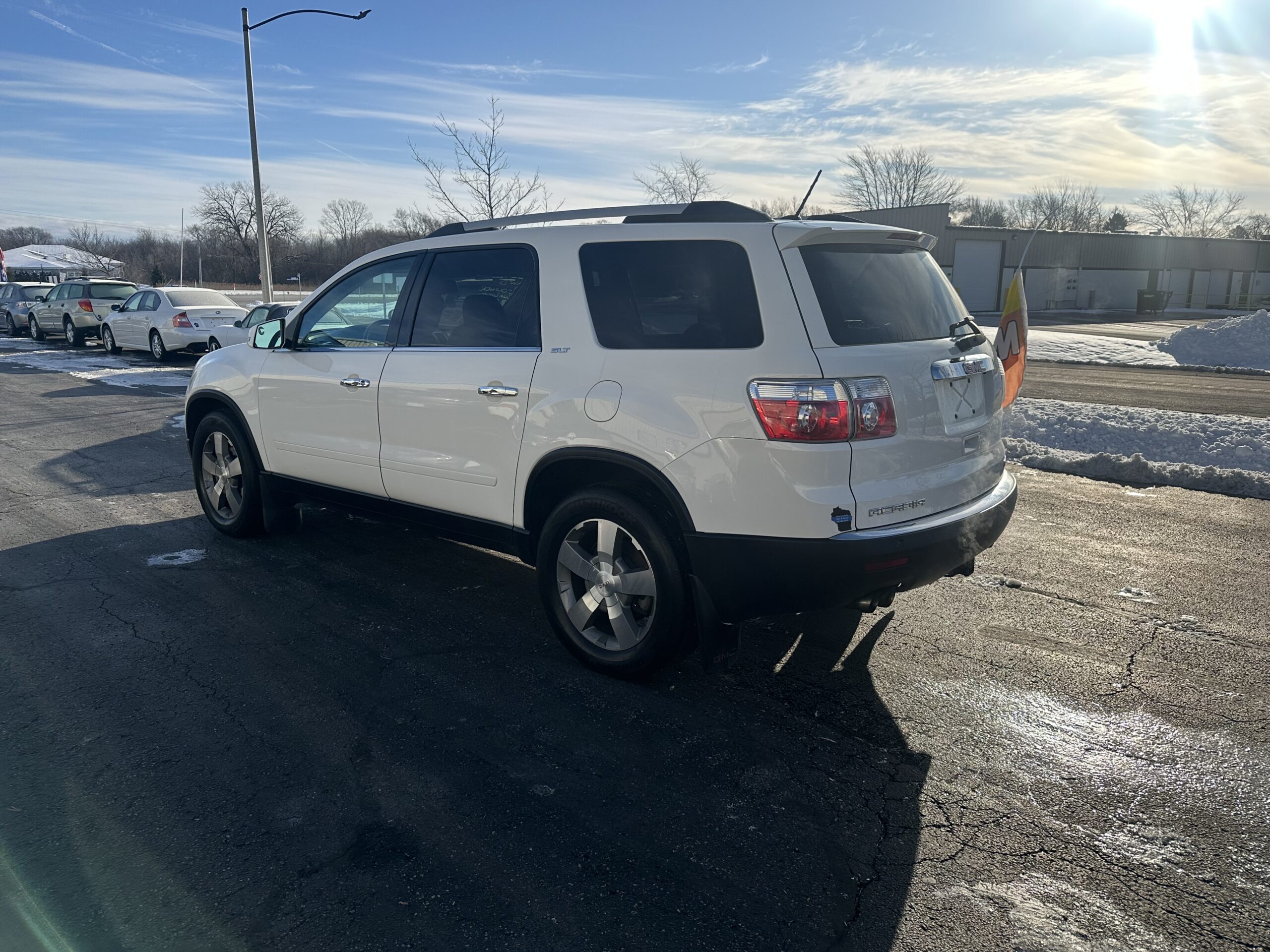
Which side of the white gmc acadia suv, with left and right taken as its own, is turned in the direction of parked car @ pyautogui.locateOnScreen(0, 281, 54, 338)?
front

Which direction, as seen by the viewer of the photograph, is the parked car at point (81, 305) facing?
facing away from the viewer and to the left of the viewer

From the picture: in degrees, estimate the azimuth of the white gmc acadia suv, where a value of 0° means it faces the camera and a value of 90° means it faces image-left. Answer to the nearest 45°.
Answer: approximately 135°

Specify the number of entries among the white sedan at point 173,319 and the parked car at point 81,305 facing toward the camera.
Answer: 0

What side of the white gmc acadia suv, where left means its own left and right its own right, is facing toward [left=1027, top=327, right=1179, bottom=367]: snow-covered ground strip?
right

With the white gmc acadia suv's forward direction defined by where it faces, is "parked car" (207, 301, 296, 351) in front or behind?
in front

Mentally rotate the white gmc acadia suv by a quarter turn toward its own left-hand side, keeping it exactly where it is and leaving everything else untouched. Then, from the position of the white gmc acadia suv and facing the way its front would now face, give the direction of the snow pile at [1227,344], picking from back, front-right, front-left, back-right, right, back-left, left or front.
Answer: back

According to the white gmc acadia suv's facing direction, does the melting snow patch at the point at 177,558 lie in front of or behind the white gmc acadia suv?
in front

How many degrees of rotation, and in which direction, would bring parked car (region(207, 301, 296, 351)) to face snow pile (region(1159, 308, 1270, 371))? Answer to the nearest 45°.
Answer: approximately 135° to its right

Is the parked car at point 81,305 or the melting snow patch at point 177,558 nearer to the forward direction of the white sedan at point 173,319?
the parked car

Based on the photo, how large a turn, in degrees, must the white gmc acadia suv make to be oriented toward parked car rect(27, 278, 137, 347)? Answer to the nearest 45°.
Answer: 0° — it already faces it
